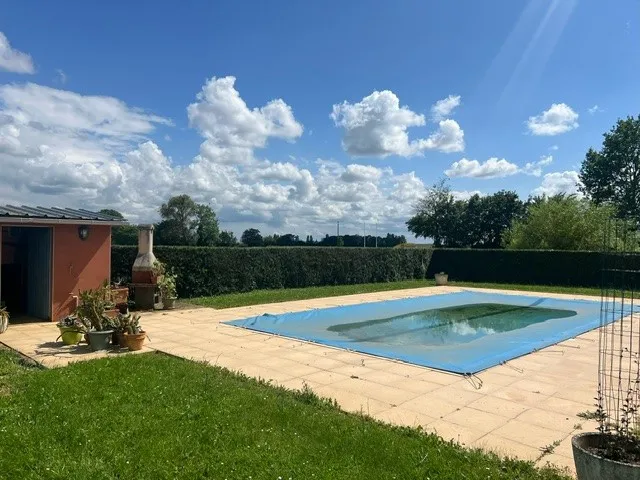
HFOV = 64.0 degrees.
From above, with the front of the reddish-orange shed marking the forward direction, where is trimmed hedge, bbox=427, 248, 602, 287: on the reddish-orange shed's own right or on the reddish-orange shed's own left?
on the reddish-orange shed's own left

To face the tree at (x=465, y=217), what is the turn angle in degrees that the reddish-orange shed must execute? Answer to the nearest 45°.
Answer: approximately 90° to its left

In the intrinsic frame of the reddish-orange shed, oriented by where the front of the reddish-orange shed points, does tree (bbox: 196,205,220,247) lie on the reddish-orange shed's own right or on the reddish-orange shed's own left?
on the reddish-orange shed's own left

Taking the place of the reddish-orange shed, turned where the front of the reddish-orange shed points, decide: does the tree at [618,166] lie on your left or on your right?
on your left

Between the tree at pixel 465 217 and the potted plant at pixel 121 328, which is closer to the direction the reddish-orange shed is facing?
the potted plant

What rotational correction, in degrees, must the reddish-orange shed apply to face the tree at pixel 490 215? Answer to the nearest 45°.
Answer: approximately 90° to its left

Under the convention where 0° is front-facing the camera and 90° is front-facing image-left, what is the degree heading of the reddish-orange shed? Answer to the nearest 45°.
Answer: approximately 315°
